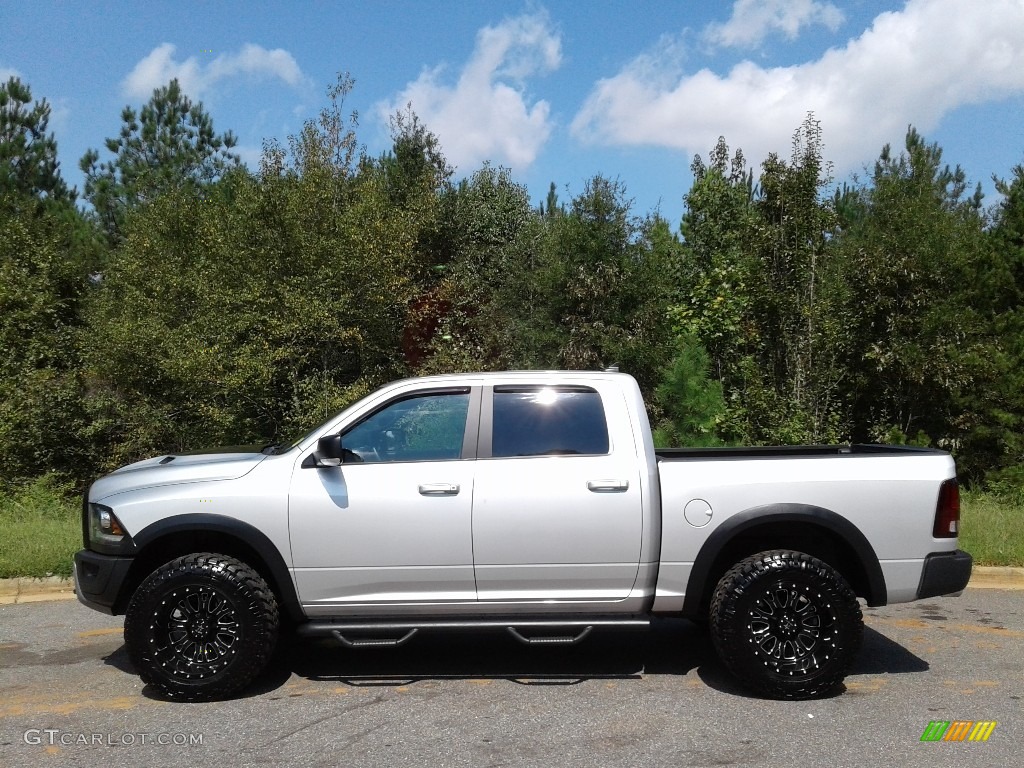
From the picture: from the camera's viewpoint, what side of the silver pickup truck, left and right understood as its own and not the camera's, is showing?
left

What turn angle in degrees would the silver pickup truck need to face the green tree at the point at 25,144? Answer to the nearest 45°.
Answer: approximately 45° to its right

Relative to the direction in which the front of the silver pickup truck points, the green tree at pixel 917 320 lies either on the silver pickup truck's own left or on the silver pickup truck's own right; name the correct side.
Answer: on the silver pickup truck's own right

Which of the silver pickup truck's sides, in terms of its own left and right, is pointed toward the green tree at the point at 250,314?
right

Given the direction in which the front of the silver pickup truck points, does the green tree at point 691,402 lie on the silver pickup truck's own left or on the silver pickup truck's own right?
on the silver pickup truck's own right
